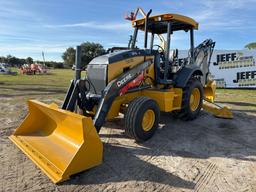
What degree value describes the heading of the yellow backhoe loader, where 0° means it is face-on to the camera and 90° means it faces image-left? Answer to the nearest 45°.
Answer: approximately 45°
